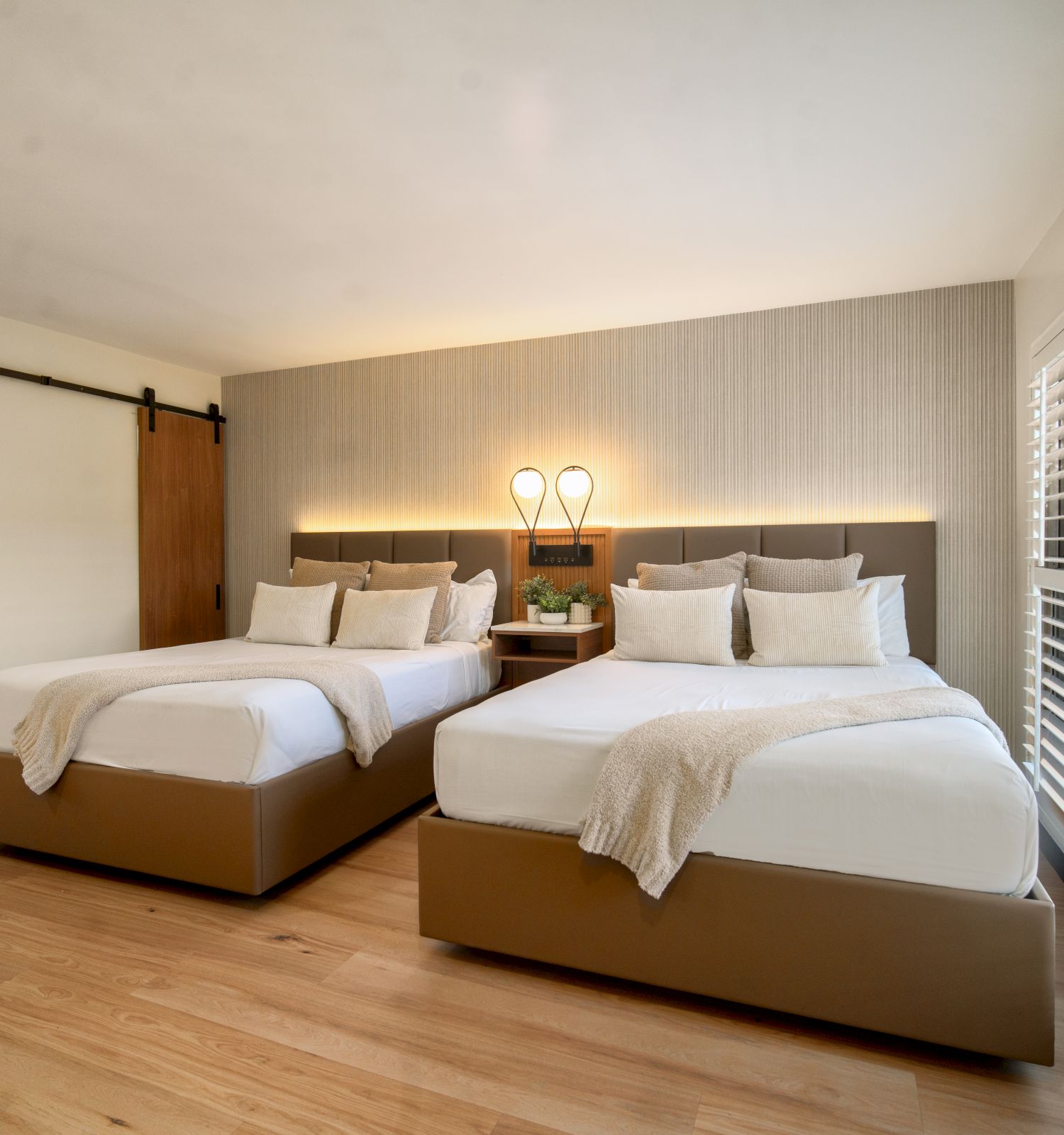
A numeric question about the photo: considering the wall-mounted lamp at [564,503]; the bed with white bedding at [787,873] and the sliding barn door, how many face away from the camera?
0

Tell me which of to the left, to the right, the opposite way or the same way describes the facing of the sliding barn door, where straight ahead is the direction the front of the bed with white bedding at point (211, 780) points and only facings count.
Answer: to the left

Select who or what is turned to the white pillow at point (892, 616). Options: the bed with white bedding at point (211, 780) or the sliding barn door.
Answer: the sliding barn door

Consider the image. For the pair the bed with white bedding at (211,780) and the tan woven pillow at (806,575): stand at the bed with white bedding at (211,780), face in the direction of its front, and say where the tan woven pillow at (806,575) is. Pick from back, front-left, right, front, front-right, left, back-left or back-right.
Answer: back-left

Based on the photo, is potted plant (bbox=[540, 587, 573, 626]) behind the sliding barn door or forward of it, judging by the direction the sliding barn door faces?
forward

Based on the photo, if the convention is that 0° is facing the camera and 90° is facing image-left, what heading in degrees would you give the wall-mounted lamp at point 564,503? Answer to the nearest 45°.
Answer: approximately 45°

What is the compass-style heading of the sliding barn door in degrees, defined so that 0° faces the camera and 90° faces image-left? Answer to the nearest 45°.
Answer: approximately 315°

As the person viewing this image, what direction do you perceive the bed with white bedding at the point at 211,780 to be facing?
facing the viewer and to the left of the viewer

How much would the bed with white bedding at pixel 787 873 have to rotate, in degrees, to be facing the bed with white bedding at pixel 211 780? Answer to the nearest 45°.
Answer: approximately 90° to its right

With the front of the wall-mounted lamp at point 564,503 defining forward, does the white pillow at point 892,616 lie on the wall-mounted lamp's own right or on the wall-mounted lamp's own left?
on the wall-mounted lamp's own left

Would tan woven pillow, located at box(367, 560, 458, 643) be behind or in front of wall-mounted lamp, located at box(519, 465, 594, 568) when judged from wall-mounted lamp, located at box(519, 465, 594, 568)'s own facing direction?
in front

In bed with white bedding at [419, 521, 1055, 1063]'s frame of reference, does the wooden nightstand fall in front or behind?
behind

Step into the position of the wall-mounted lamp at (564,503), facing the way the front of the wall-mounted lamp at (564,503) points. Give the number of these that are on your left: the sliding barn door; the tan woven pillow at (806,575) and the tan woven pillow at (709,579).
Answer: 2

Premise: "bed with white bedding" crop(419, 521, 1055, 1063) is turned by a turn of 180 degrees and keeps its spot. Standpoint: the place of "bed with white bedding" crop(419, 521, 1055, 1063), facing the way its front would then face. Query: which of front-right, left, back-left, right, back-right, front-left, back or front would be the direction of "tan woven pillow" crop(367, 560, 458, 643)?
front-left

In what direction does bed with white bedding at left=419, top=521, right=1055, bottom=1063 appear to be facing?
toward the camera
